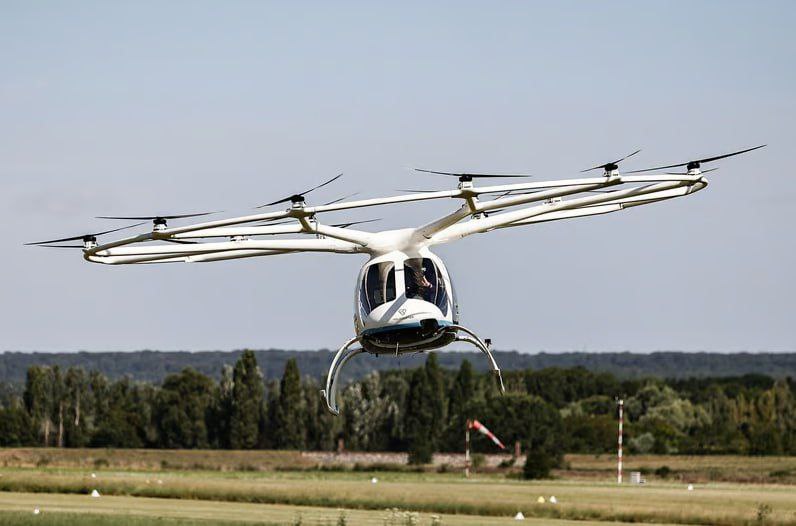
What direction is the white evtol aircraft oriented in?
toward the camera
